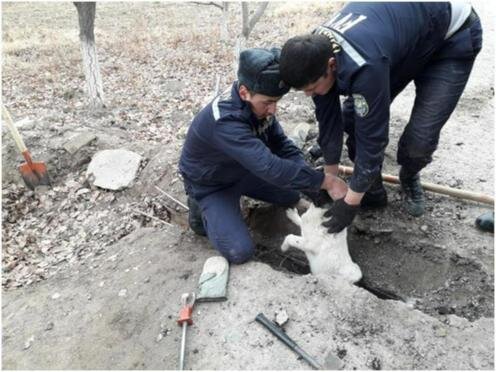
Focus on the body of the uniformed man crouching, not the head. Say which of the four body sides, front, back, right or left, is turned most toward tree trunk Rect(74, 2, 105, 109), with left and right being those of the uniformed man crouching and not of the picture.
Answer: back

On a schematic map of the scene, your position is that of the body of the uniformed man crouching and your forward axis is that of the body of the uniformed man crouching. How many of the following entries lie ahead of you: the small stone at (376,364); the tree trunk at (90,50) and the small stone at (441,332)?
2

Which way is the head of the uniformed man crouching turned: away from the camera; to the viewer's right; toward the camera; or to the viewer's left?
to the viewer's right

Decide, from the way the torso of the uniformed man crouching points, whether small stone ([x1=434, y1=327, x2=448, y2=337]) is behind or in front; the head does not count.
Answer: in front

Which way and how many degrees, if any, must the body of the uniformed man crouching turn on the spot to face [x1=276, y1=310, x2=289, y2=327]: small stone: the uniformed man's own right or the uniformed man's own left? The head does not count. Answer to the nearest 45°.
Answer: approximately 45° to the uniformed man's own right

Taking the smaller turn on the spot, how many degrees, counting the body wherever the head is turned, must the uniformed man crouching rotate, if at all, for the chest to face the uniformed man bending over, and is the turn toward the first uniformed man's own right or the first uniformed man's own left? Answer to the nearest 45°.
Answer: approximately 45° to the first uniformed man's own left

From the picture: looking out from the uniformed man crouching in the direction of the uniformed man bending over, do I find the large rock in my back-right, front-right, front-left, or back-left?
back-left

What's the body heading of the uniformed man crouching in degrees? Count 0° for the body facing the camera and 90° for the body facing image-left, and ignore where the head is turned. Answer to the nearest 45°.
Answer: approximately 315°

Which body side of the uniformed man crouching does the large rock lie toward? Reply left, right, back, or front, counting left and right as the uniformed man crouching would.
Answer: back
